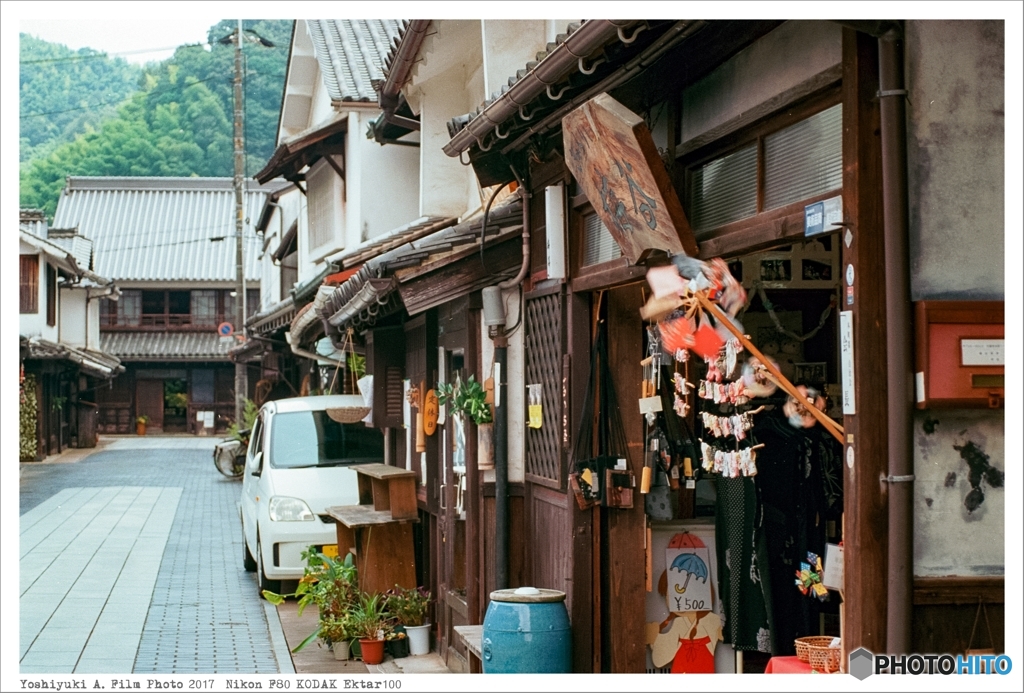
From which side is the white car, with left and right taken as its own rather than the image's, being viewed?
front

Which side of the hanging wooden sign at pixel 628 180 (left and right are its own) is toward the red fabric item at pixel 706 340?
left

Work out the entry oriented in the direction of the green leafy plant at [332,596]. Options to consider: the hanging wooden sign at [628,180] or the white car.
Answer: the white car

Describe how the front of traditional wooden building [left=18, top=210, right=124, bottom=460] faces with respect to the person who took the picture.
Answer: facing the viewer and to the right of the viewer

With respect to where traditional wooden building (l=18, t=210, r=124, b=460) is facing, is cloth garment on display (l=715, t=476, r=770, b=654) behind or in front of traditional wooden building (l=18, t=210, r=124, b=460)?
in front

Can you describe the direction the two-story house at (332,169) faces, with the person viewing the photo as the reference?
facing the viewer and to the left of the viewer

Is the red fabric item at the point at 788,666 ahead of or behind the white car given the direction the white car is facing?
ahead

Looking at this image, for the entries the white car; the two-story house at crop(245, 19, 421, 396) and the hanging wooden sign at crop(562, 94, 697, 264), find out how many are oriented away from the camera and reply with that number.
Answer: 0

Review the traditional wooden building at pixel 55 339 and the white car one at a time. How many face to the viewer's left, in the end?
0

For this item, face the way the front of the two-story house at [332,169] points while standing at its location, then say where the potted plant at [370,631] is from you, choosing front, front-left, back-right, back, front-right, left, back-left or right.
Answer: front-left

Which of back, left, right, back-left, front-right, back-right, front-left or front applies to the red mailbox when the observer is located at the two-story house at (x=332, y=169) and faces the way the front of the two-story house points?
front-left
